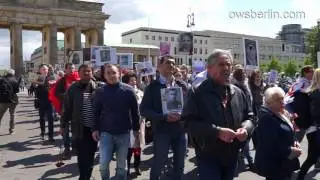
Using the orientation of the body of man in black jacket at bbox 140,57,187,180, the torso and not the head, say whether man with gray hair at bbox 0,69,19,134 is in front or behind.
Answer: behind

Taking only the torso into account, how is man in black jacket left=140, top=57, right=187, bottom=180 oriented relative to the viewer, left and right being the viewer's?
facing the viewer and to the right of the viewer

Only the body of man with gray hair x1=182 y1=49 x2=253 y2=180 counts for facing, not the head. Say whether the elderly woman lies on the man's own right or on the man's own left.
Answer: on the man's own left

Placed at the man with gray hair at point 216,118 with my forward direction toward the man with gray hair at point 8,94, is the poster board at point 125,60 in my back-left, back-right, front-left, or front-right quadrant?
front-right
